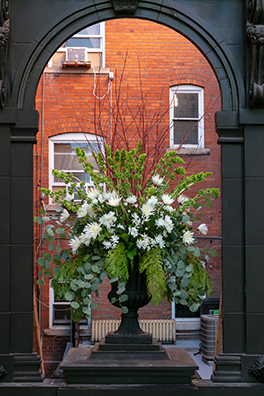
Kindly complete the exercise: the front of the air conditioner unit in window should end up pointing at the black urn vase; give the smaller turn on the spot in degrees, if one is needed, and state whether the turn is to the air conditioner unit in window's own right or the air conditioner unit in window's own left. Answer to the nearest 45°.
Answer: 0° — it already faces it

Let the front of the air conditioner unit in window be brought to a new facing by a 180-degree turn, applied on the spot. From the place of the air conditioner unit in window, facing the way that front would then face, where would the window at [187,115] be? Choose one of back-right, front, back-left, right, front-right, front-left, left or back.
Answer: right

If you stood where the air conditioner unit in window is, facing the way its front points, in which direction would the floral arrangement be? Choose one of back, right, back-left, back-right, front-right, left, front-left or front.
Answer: front
